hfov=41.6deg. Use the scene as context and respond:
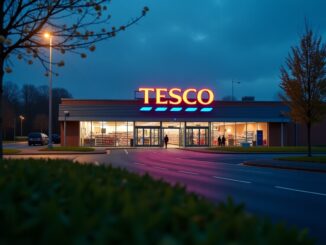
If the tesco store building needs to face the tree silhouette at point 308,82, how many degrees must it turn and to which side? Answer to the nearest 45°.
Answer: approximately 45° to its left

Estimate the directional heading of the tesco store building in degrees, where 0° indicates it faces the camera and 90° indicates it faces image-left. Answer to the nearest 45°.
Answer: approximately 0°

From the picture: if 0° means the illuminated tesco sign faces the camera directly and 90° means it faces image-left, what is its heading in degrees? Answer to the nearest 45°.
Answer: approximately 0°
